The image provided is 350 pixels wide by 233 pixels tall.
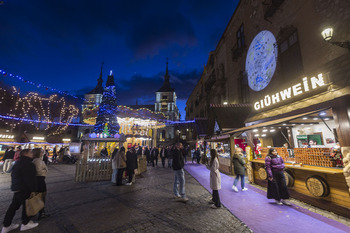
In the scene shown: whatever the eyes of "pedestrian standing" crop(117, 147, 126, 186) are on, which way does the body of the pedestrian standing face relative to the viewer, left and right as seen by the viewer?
facing away from the viewer

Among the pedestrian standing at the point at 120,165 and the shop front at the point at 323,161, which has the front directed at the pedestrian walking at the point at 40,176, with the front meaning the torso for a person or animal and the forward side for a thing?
the shop front

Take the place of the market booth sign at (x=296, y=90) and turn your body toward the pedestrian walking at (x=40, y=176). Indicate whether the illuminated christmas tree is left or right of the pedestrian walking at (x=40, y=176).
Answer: right

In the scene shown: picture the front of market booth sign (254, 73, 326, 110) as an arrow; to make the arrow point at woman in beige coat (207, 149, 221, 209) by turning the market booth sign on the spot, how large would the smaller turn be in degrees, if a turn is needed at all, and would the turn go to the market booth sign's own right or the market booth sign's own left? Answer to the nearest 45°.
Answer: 0° — it already faces them

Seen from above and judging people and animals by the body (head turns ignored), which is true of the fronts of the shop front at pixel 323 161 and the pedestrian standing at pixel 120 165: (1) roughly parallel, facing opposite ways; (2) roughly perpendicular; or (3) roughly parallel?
roughly perpendicular

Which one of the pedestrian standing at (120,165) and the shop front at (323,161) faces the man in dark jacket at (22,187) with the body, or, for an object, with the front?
the shop front

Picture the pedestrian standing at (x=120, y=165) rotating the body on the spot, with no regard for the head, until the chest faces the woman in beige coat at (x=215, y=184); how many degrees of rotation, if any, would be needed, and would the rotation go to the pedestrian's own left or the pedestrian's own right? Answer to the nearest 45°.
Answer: approximately 135° to the pedestrian's own right
